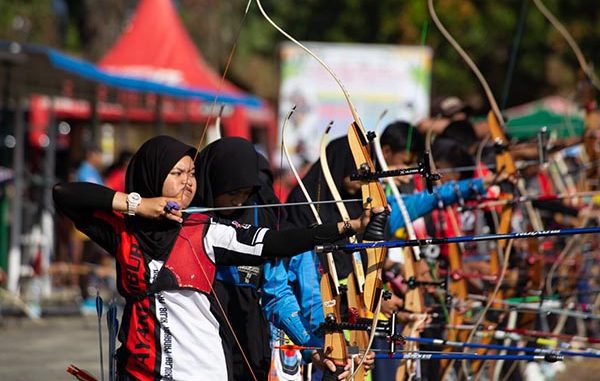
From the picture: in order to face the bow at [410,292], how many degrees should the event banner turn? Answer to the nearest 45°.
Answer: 0° — it already faces it

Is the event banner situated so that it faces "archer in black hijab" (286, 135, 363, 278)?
yes

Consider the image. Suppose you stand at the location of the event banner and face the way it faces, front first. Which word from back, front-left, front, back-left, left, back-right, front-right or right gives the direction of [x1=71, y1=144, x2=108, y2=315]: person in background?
front-right

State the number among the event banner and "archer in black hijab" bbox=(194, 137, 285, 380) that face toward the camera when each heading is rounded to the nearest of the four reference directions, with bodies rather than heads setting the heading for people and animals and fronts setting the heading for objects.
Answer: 2

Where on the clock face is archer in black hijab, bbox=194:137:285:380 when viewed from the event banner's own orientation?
The archer in black hijab is roughly at 12 o'clock from the event banner.

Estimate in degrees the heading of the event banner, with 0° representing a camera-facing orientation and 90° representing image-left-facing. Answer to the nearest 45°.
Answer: approximately 0°
